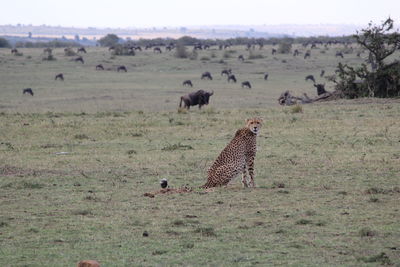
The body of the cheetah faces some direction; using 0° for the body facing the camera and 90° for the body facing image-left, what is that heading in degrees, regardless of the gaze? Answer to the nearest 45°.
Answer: approximately 270°

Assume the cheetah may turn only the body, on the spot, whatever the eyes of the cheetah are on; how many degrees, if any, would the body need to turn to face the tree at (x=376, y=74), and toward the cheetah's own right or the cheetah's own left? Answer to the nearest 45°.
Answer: approximately 90° to the cheetah's own left

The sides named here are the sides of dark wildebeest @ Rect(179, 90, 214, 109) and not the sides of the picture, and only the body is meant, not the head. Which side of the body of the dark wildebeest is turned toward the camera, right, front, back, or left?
right

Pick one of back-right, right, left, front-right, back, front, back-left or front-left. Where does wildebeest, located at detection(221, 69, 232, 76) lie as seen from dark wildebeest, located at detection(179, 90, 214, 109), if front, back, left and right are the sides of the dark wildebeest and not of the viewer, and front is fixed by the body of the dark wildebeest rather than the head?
left
